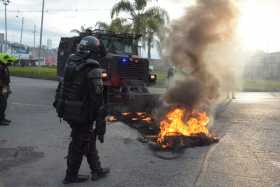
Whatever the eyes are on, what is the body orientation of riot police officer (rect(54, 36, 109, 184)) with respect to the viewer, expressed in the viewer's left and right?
facing away from the viewer and to the right of the viewer

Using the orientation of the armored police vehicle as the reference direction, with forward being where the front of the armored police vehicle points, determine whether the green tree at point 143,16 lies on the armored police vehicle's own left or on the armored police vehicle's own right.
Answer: on the armored police vehicle's own left

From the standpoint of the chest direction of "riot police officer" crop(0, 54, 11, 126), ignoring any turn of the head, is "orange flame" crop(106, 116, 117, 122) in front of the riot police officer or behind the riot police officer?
in front

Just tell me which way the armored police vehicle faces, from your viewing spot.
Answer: facing the viewer and to the right of the viewer

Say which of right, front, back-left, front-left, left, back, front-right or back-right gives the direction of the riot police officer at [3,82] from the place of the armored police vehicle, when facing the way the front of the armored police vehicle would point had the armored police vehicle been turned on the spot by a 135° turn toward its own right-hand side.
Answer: front-left

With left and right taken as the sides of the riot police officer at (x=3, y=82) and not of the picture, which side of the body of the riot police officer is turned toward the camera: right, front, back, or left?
right

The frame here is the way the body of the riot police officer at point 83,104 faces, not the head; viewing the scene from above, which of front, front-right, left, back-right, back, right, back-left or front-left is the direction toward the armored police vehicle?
front-left

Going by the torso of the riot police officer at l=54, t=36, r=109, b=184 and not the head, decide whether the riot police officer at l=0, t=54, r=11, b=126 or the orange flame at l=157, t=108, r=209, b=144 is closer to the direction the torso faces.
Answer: the orange flame

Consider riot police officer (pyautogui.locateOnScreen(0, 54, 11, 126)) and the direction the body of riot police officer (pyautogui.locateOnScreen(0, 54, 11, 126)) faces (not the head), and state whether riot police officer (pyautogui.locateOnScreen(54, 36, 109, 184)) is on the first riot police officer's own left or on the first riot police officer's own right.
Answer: on the first riot police officer's own right

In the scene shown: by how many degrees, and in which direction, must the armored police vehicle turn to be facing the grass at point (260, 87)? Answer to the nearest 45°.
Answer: approximately 90° to its left
